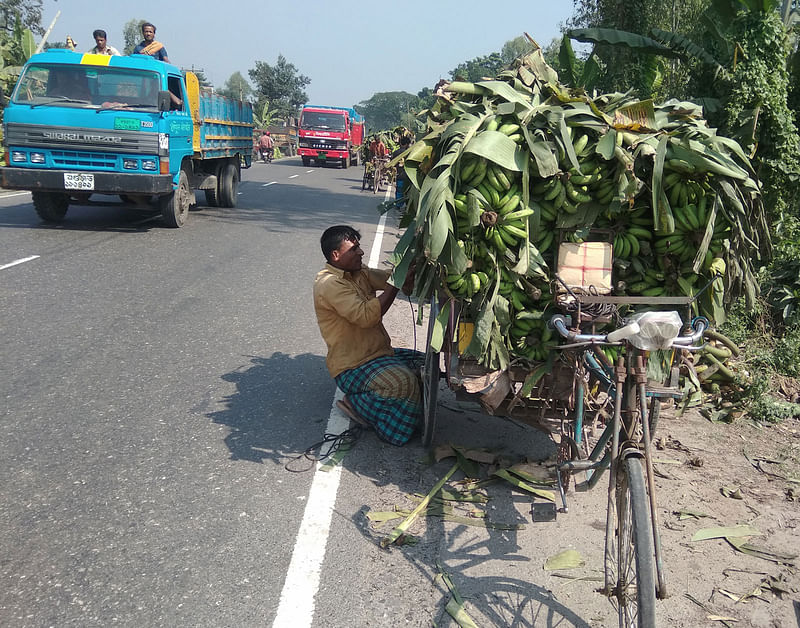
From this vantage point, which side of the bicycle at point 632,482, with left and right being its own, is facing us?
front

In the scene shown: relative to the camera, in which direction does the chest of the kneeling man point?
to the viewer's right

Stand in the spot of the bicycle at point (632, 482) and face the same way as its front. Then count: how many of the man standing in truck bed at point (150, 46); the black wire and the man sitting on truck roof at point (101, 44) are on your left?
0

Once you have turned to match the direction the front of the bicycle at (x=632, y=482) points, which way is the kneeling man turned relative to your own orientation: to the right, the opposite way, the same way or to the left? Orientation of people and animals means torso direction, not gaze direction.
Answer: to the left

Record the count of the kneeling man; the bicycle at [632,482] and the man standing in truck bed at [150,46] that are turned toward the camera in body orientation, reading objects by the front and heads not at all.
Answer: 2

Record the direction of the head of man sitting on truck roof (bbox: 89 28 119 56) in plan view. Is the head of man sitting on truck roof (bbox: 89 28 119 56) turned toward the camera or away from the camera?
toward the camera

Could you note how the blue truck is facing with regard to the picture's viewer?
facing the viewer and to the left of the viewer

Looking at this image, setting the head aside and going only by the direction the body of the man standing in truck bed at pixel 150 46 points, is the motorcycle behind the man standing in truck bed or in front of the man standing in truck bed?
behind

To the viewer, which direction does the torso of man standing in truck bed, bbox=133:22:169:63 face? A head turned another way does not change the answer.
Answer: toward the camera

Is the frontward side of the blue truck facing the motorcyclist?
no

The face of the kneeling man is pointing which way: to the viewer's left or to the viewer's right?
to the viewer's right

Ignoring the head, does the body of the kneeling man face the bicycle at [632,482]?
no

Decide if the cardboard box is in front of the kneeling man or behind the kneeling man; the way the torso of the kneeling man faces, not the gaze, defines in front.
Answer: in front

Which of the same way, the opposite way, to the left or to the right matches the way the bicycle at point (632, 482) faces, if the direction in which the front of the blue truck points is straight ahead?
the same way

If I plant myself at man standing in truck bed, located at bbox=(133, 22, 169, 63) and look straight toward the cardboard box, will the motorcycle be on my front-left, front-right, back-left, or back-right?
back-left

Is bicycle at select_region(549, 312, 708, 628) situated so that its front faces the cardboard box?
no

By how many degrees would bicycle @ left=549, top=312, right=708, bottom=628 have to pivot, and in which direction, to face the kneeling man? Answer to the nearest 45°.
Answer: approximately 135° to its right

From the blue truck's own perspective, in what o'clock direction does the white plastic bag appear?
The white plastic bag is roughly at 10 o'clock from the blue truck.

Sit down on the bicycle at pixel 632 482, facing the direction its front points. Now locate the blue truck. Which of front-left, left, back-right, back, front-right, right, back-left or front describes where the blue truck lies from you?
back-right

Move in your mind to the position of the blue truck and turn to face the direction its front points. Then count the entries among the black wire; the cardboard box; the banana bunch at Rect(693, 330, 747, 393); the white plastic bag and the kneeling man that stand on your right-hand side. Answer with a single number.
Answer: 0
